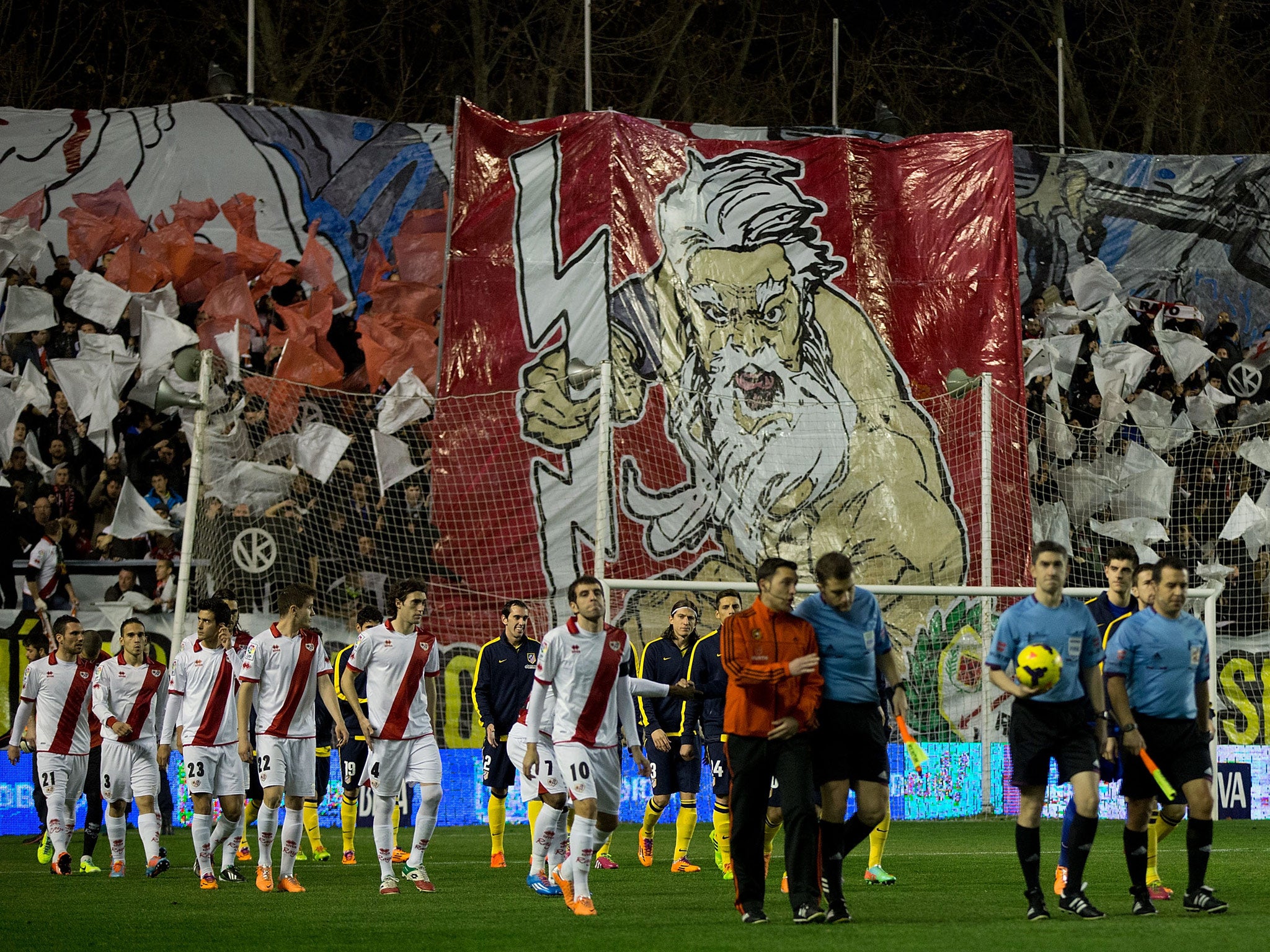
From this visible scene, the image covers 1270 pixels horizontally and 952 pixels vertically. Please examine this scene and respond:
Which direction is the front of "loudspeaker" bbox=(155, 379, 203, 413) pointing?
to the viewer's left

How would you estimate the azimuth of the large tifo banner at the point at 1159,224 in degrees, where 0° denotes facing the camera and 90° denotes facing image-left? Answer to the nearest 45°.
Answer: approximately 0°

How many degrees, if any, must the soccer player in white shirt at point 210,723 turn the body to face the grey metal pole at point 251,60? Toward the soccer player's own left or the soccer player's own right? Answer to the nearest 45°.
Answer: approximately 180°

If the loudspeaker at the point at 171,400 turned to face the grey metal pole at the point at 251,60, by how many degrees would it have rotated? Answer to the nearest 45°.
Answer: approximately 90° to its right

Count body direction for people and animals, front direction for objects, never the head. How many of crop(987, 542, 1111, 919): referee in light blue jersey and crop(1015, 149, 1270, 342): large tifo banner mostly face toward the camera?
2

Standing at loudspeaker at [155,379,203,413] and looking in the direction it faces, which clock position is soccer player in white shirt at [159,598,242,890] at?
The soccer player in white shirt is roughly at 9 o'clock from the loudspeaker.

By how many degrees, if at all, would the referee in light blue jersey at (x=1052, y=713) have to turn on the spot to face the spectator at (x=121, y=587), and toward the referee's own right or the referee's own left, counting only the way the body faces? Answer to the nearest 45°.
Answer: approximately 135° to the referee's own right

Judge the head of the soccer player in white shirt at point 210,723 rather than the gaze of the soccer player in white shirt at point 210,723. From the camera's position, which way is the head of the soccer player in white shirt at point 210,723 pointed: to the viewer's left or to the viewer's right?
to the viewer's left
